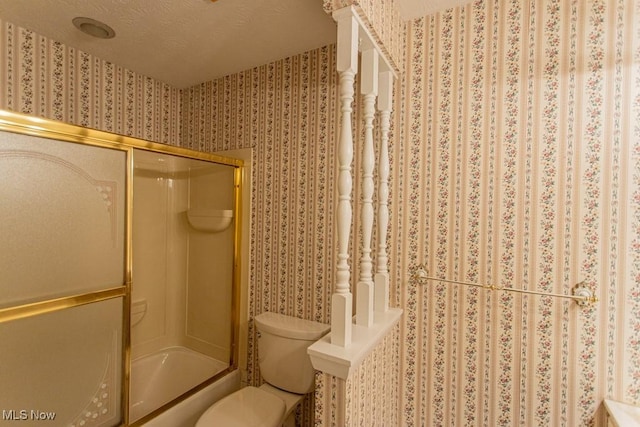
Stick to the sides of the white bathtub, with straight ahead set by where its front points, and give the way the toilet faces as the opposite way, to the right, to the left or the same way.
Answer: to the right

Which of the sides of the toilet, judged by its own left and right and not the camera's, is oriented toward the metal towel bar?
left

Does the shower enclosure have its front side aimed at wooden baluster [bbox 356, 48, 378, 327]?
yes

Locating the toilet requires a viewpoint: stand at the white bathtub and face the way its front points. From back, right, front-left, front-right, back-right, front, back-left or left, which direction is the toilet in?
front

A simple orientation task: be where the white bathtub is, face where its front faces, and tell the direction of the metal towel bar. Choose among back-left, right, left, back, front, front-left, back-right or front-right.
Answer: front

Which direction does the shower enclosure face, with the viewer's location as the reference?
facing the viewer and to the right of the viewer

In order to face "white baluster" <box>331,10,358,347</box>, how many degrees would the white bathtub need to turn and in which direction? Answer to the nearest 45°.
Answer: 0° — it already faces it

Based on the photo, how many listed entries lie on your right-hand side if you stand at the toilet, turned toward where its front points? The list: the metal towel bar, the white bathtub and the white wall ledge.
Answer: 1

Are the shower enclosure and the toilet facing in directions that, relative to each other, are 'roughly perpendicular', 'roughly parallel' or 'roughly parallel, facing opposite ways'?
roughly perpendicular

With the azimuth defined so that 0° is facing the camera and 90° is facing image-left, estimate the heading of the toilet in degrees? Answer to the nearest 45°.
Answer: approximately 45°

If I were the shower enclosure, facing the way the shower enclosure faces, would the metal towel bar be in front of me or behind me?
in front

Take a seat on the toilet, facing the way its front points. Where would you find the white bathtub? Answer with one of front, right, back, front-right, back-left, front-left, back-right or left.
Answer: right

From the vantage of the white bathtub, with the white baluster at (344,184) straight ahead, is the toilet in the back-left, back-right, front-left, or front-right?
front-left
